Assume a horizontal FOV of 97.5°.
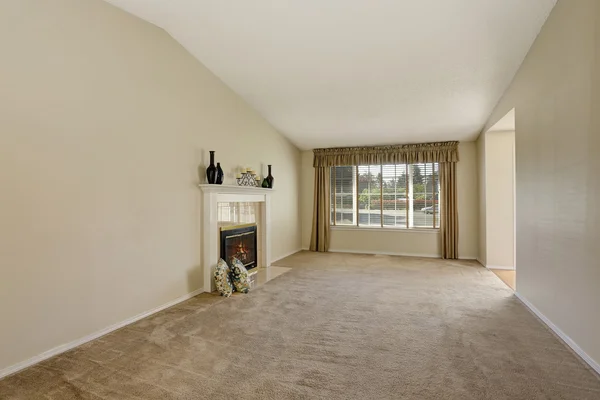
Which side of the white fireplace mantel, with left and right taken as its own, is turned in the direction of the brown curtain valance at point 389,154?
left

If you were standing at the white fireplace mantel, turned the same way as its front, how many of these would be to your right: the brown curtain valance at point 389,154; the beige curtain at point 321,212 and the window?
0

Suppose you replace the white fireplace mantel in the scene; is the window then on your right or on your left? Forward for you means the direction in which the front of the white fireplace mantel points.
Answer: on your left

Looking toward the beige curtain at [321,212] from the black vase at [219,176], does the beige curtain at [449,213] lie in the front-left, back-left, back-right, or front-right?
front-right

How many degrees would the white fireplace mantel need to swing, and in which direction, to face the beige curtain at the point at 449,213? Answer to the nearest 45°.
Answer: approximately 45° to its left

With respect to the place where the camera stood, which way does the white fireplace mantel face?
facing the viewer and to the right of the viewer

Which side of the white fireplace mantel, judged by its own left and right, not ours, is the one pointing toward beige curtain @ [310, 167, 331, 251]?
left
